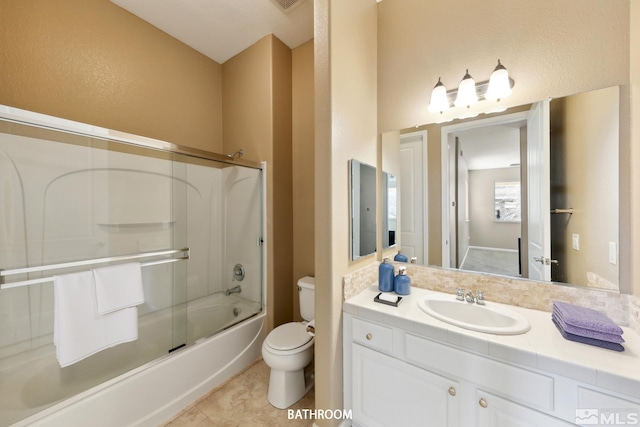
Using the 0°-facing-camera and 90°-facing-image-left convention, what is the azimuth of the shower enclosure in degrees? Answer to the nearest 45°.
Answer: approximately 315°

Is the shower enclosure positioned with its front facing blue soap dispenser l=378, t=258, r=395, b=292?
yes

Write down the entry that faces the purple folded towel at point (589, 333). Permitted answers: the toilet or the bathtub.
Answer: the bathtub

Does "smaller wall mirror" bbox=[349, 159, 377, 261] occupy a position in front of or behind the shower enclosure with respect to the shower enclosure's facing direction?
in front

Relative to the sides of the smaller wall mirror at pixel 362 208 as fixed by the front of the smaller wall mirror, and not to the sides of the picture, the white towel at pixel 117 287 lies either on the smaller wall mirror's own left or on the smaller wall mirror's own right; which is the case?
on the smaller wall mirror's own right

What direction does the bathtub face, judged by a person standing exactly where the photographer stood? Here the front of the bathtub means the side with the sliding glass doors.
facing the viewer and to the right of the viewer

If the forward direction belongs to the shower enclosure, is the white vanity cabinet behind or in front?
in front

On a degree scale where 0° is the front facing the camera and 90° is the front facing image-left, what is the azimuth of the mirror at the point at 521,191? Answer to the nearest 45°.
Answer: approximately 45°

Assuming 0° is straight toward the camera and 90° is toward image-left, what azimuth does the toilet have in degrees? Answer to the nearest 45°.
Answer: approximately 45°

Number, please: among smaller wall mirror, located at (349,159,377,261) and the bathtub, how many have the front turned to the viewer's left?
0

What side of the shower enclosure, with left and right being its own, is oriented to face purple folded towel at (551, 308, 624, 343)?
front
